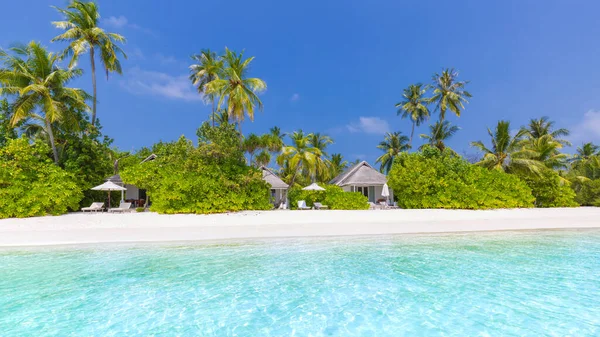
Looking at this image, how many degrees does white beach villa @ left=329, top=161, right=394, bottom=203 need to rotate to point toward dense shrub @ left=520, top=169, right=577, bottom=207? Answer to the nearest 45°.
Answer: approximately 90° to its left

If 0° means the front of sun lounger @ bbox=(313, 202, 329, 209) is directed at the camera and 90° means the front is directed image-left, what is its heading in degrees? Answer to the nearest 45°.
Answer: approximately 315°

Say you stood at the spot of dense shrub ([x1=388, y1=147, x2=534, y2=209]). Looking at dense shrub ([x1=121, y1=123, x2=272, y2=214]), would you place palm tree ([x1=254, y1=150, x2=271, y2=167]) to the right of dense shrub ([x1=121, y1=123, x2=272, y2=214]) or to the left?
right

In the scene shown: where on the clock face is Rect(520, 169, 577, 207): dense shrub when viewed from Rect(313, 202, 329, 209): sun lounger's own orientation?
The dense shrub is roughly at 10 o'clock from the sun lounger.

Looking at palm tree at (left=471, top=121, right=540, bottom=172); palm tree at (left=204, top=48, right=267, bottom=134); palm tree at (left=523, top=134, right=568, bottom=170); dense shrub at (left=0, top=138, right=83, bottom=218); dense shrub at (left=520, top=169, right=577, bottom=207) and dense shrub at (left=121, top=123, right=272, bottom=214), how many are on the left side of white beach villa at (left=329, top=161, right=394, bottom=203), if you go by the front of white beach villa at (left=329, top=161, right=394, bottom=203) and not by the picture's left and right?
3

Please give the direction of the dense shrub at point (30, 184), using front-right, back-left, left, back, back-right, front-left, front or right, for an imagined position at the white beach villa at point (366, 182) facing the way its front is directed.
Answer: front-right

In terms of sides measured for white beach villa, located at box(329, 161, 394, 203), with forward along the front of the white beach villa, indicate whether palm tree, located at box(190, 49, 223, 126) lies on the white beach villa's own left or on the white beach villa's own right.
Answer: on the white beach villa's own right

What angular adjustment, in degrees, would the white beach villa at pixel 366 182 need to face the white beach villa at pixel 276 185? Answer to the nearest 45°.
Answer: approximately 45° to its right

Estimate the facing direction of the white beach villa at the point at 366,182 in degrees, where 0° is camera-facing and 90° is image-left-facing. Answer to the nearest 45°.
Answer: approximately 0°

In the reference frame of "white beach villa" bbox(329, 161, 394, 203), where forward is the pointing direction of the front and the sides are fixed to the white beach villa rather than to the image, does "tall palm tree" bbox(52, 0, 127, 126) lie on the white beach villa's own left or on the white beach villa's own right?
on the white beach villa's own right

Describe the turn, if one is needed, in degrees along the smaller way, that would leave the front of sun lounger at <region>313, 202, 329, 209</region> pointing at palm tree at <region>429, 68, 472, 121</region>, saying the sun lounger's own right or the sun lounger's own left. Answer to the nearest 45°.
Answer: approximately 90° to the sun lounger's own left
